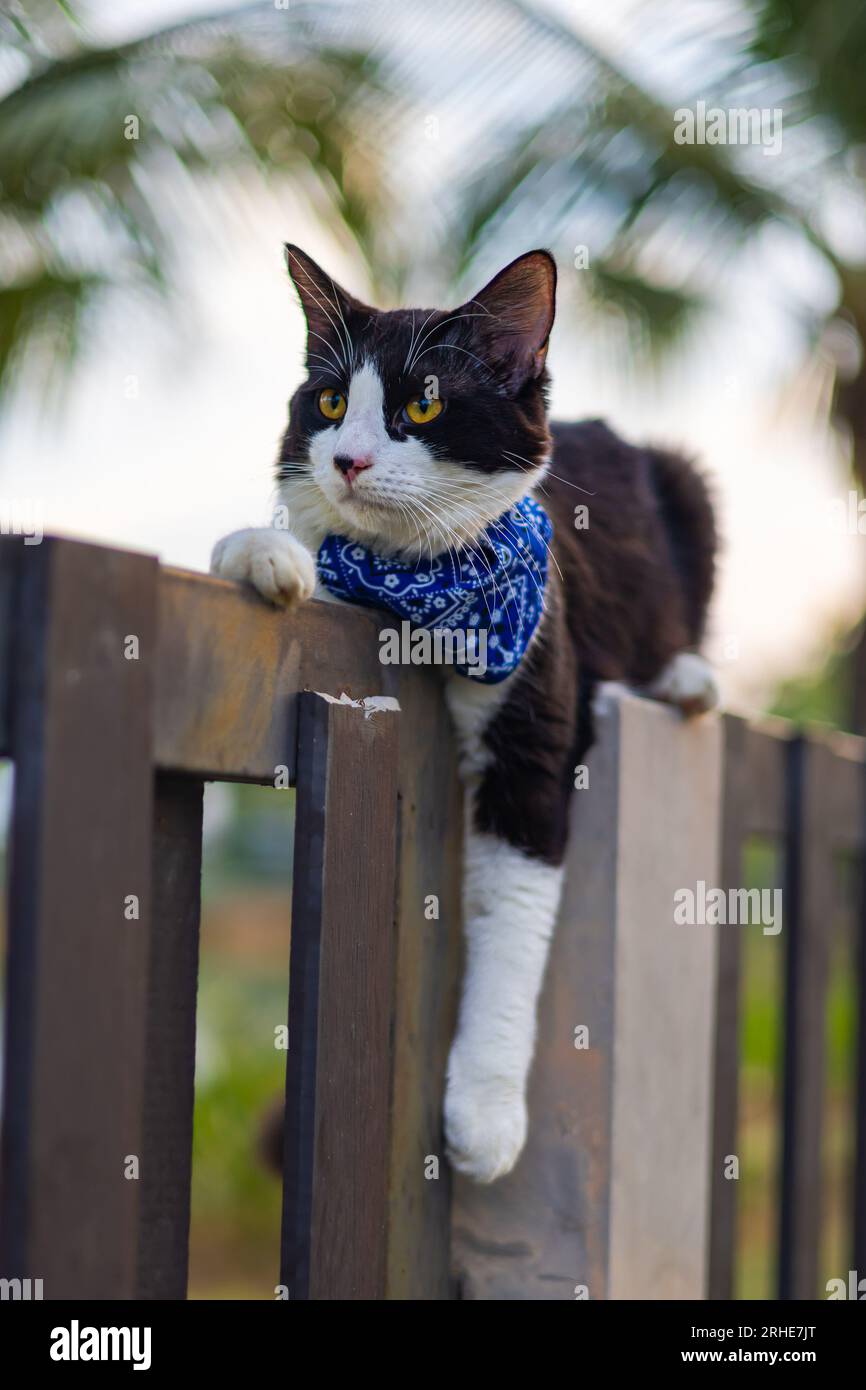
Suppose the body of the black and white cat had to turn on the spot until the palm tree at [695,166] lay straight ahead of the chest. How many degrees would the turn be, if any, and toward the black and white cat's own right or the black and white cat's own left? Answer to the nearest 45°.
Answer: approximately 135° to the black and white cat's own right

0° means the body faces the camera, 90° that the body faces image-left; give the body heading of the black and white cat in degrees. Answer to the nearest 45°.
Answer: approximately 45°
